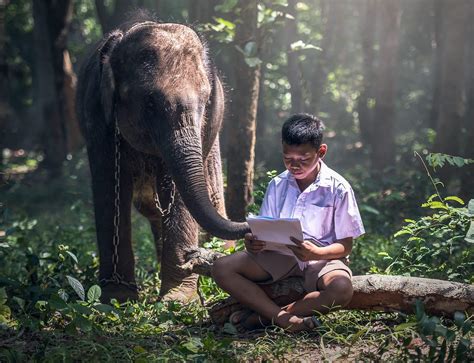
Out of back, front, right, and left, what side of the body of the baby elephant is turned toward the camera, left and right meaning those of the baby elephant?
front

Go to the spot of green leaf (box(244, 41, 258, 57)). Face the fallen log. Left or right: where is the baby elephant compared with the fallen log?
right

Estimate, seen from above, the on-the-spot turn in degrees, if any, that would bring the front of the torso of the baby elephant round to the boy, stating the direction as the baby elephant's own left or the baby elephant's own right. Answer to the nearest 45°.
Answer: approximately 45° to the baby elephant's own left

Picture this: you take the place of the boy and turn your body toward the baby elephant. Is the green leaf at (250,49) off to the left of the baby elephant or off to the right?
right

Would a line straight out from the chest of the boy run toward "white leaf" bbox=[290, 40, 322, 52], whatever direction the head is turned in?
no

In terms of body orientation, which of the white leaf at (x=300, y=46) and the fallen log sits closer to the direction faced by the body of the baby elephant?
the fallen log

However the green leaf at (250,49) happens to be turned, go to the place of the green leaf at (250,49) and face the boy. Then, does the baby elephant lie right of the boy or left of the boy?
right

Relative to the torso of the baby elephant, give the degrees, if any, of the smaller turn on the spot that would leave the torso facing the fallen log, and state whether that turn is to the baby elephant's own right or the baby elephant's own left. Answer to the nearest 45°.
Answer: approximately 45° to the baby elephant's own left

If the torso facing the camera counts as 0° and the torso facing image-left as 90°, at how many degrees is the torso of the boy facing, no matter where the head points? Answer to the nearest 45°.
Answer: approximately 45°

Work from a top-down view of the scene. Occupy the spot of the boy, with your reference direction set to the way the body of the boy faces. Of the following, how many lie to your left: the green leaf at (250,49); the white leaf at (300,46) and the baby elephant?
0

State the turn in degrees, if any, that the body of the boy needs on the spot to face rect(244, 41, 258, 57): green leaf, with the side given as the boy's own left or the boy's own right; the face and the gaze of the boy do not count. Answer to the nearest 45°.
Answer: approximately 135° to the boy's own right

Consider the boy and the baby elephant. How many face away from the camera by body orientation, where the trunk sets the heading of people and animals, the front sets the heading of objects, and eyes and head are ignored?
0

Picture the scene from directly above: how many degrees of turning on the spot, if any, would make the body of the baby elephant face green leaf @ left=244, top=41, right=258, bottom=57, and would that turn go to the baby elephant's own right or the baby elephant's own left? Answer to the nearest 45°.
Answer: approximately 135° to the baby elephant's own left

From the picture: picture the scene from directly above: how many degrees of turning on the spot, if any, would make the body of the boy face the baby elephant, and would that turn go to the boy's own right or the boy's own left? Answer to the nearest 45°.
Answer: approximately 90° to the boy's own right

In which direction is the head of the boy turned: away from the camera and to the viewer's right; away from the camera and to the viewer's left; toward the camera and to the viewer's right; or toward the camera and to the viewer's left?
toward the camera and to the viewer's left
